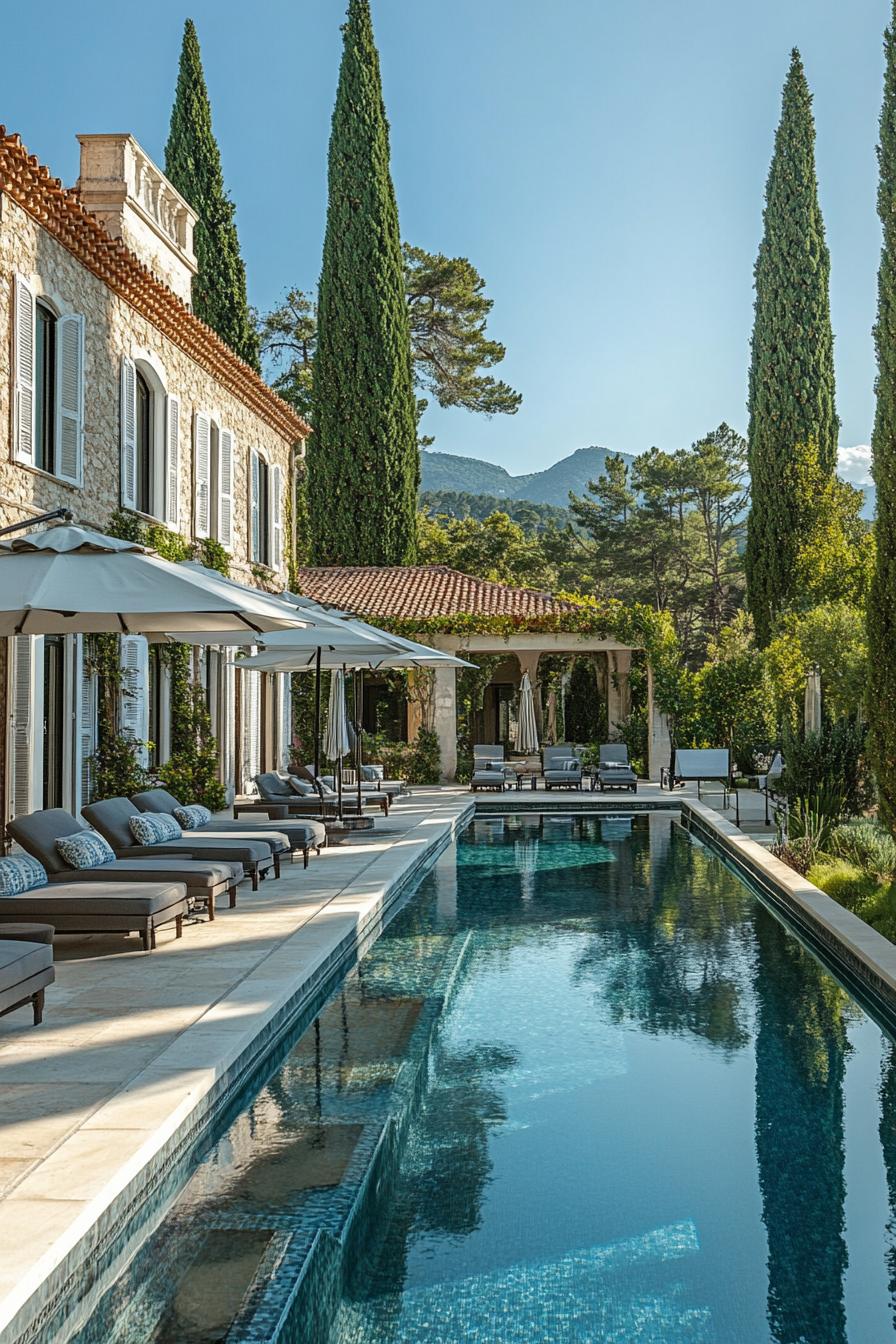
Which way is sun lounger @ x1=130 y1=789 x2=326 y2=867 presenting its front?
to the viewer's right

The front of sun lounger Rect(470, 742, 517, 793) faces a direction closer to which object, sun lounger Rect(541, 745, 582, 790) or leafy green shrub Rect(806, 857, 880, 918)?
the leafy green shrub

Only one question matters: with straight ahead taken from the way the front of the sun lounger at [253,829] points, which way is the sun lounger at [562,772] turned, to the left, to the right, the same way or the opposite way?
to the right

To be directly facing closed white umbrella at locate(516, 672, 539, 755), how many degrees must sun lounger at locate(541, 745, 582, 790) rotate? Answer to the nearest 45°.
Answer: approximately 180°

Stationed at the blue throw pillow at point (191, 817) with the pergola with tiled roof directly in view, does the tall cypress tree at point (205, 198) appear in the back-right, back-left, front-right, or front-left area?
front-left

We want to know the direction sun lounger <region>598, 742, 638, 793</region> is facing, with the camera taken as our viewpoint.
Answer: facing the viewer

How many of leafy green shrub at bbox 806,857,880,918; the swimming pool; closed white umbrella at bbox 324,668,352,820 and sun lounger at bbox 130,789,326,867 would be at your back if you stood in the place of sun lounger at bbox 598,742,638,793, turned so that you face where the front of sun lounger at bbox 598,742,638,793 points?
0

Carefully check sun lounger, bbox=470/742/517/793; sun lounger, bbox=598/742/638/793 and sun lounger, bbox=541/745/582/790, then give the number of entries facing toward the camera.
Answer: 3

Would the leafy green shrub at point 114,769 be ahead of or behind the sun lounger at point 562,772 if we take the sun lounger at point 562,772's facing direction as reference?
ahead

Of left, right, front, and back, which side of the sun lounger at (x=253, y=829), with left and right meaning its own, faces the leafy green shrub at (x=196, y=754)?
left

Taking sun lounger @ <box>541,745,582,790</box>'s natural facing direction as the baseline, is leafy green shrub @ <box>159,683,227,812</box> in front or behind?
in front

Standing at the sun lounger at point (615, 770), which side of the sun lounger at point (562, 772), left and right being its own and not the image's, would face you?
left

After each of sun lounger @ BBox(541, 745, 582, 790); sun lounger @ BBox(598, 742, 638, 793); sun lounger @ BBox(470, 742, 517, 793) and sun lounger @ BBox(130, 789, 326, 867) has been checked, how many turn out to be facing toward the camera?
3

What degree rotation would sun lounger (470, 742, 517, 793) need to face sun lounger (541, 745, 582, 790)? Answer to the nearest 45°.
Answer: approximately 45° to its left

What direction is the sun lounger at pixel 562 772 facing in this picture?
toward the camera

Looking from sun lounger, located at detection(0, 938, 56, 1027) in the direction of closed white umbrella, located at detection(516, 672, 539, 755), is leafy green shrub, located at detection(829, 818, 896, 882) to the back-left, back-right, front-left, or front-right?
front-right

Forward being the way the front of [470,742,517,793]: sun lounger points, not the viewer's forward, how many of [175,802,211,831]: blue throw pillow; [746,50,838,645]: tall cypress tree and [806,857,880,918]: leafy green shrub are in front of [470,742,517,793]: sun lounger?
2
